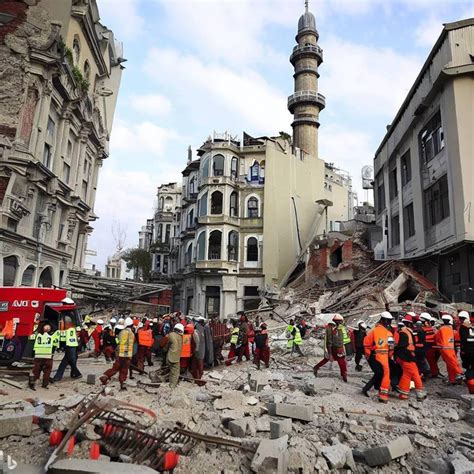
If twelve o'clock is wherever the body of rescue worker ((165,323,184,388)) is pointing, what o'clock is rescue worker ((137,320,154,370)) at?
rescue worker ((137,320,154,370)) is roughly at 10 o'clock from rescue worker ((165,323,184,388)).

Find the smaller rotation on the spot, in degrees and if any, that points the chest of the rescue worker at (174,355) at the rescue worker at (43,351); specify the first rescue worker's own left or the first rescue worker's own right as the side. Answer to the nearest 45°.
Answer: approximately 135° to the first rescue worker's own left

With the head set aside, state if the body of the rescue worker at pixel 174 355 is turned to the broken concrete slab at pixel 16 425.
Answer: no

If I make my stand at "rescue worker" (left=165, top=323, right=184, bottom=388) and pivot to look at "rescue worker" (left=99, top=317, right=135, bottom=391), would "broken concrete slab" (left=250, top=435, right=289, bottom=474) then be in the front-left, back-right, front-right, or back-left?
back-left

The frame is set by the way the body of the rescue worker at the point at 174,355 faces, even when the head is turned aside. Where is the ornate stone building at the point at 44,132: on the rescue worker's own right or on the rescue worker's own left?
on the rescue worker's own left

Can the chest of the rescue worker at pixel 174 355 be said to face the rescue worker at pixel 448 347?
no

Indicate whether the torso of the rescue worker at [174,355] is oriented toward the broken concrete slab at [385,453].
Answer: no

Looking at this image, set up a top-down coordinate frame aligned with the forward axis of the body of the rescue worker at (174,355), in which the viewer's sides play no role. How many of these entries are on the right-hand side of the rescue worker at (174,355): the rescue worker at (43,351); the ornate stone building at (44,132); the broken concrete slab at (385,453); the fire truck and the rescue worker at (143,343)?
1

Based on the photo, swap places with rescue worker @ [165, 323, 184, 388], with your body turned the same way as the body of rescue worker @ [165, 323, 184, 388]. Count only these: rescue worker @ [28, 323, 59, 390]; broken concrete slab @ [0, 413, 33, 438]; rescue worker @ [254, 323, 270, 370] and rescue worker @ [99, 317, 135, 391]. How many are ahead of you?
1

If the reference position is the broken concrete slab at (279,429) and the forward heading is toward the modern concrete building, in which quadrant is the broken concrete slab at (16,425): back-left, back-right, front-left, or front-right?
back-left

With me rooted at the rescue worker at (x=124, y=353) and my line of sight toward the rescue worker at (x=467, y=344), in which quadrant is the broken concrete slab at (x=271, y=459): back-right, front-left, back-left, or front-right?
front-right
